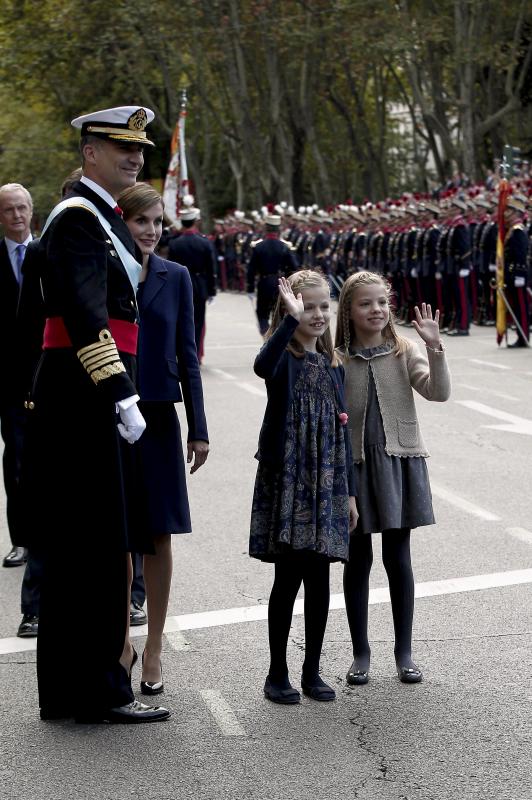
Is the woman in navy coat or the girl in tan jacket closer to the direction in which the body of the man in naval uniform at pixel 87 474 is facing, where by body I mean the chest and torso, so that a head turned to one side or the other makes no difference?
the girl in tan jacket

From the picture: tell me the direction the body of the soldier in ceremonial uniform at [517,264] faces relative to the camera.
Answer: to the viewer's left

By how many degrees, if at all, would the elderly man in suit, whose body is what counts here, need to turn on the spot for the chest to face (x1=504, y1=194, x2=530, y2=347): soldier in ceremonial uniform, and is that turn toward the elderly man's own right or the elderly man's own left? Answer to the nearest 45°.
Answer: approximately 135° to the elderly man's own left

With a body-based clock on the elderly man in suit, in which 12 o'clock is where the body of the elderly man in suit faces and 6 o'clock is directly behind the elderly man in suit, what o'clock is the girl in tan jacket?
The girl in tan jacket is roughly at 11 o'clock from the elderly man in suit.

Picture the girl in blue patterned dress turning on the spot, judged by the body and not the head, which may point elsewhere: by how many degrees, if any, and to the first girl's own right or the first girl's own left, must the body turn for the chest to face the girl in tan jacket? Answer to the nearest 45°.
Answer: approximately 90° to the first girl's own left

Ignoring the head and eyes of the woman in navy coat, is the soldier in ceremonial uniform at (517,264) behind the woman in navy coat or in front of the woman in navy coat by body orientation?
behind

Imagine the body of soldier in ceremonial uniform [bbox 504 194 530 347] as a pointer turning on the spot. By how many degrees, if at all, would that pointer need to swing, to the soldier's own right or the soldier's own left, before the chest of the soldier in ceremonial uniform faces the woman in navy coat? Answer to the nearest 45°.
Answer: approximately 90° to the soldier's own left

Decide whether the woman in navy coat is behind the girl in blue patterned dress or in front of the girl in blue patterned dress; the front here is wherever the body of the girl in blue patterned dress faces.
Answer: behind
